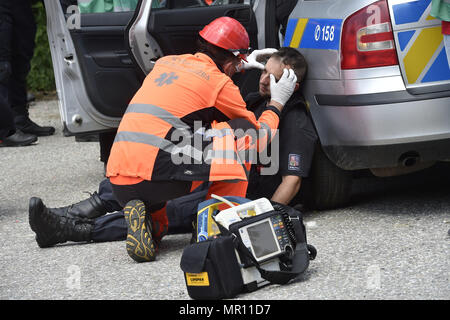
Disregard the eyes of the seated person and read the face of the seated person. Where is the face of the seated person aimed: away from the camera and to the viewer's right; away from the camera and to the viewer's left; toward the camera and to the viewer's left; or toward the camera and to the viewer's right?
toward the camera and to the viewer's left

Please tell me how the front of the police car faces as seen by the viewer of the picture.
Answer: facing away from the viewer and to the left of the viewer

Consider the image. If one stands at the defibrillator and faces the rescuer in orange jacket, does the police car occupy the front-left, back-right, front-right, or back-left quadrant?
front-right

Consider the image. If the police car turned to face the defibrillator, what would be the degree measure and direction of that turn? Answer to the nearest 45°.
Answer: approximately 90° to its left

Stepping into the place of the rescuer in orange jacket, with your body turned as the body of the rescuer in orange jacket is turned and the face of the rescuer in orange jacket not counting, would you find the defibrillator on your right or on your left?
on your right

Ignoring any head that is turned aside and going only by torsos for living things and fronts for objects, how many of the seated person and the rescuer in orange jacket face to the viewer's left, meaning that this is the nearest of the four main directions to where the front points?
1

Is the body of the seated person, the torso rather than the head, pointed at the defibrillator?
no

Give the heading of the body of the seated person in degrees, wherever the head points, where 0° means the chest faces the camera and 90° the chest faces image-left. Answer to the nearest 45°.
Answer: approximately 90°

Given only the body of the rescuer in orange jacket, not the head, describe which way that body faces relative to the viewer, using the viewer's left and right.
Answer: facing away from the viewer and to the right of the viewer
